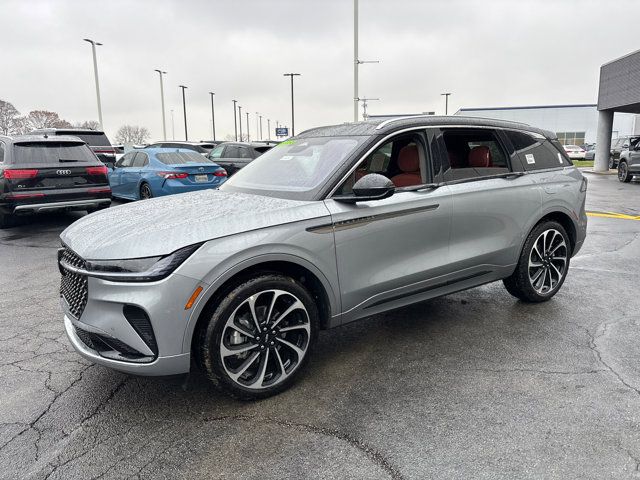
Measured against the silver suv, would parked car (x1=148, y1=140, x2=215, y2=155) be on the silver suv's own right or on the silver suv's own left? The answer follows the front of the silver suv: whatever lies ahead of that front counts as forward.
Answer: on the silver suv's own right

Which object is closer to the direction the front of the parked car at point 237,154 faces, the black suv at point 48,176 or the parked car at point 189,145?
the parked car

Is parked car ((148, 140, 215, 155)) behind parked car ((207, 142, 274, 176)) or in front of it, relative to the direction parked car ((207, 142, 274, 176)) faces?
in front

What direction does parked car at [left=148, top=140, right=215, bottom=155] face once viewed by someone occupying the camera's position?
facing away from the viewer and to the left of the viewer

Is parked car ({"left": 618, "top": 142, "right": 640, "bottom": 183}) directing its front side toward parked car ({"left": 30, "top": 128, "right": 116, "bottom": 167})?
yes

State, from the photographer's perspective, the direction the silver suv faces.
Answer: facing the viewer and to the left of the viewer

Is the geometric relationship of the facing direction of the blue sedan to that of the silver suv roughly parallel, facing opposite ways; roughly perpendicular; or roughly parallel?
roughly perpendicular

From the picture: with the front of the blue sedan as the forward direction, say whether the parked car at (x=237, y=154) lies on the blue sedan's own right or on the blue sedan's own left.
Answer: on the blue sedan's own right

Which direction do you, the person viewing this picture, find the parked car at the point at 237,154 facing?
facing away from the viewer and to the left of the viewer

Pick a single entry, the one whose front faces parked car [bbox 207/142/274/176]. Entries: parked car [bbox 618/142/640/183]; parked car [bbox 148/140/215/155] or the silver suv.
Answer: parked car [bbox 618/142/640/183]

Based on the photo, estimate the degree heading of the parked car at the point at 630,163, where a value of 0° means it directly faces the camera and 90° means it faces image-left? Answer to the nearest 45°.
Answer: approximately 45°

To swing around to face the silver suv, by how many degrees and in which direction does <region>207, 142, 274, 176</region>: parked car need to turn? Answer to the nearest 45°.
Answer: approximately 135° to its left
